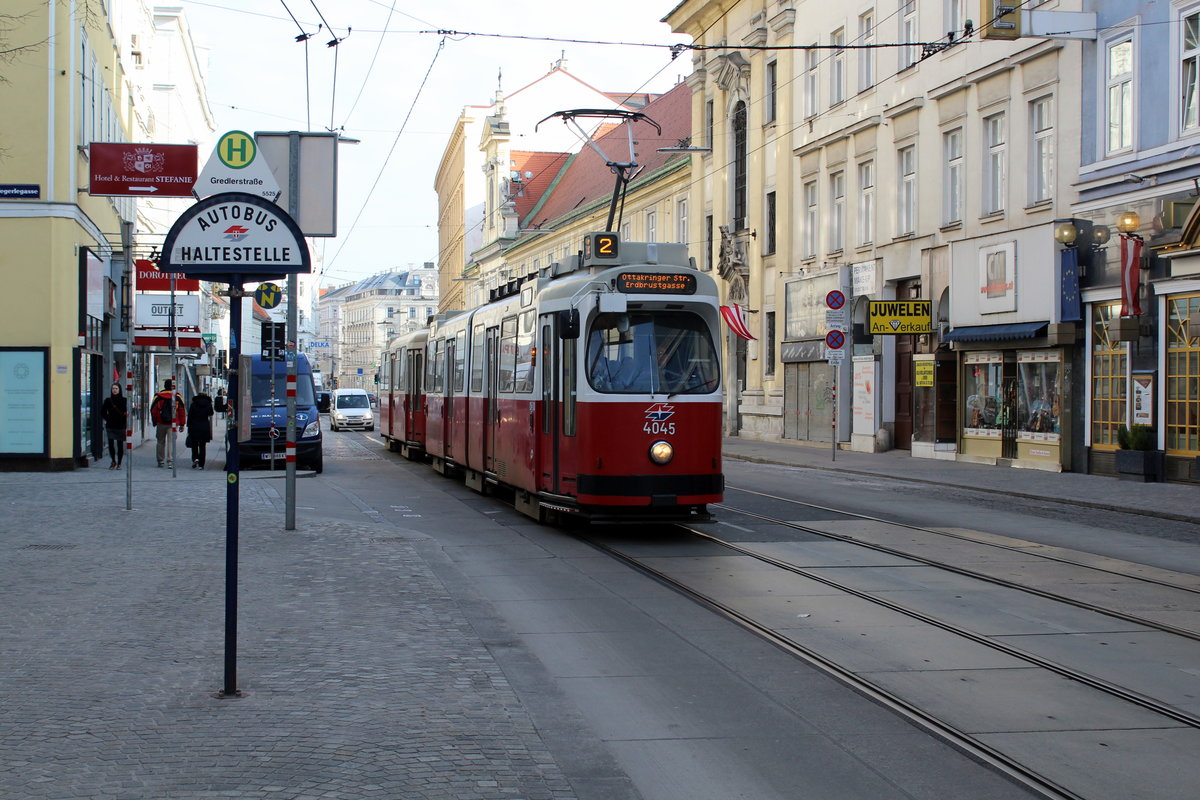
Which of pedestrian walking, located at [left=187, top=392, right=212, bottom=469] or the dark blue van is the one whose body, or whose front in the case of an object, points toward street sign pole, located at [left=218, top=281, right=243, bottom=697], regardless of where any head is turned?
the dark blue van

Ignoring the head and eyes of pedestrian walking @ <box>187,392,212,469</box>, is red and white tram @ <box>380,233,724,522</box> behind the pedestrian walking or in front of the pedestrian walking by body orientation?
behind

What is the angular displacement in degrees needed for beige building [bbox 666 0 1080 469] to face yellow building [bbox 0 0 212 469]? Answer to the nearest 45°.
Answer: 0° — it already faces it

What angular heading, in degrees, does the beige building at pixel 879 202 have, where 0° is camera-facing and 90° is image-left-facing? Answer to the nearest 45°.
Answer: approximately 45°

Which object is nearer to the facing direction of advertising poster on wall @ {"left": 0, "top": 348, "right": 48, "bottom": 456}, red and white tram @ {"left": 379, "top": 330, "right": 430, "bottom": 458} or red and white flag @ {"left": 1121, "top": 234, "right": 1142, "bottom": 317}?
the red and white flag

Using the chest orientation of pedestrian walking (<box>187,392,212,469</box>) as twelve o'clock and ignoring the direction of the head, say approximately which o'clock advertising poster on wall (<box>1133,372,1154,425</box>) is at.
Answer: The advertising poster on wall is roughly at 4 o'clock from the pedestrian walking.

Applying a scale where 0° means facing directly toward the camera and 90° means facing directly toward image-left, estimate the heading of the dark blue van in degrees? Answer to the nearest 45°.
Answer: approximately 0°

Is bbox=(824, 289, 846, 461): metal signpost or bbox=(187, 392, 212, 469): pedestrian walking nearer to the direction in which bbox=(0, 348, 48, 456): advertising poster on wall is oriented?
the metal signpost

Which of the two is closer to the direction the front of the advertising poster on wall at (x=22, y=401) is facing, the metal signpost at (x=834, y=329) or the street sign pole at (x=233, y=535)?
the street sign pole

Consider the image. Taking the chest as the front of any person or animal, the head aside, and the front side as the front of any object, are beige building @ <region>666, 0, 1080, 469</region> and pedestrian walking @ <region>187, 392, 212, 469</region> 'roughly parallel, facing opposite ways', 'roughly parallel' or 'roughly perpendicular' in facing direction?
roughly perpendicular

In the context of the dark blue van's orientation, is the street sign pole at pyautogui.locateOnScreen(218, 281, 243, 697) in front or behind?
in front

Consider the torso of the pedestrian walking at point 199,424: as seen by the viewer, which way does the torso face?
away from the camera

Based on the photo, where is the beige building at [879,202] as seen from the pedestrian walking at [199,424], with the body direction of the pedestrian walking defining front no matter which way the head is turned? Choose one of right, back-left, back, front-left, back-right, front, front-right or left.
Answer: right

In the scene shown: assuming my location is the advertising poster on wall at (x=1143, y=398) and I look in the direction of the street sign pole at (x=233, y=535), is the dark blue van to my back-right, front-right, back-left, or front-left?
front-right
